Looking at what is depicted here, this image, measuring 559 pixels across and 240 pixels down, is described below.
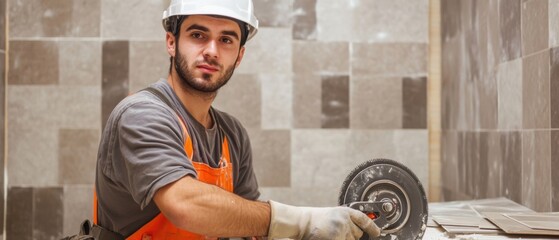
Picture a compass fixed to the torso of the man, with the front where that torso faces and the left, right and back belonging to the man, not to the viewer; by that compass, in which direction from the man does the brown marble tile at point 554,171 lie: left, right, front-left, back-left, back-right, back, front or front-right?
front-left

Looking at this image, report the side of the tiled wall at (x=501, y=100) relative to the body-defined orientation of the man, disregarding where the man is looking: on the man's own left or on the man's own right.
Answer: on the man's own left

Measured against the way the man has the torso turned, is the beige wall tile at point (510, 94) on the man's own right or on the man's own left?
on the man's own left

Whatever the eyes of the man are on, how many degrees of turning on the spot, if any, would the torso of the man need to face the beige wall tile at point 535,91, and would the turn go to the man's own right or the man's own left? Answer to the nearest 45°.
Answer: approximately 45° to the man's own left

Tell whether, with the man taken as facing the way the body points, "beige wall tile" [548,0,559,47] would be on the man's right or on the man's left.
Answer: on the man's left

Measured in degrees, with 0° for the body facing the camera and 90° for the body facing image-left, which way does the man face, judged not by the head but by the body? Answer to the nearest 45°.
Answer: approximately 315°
